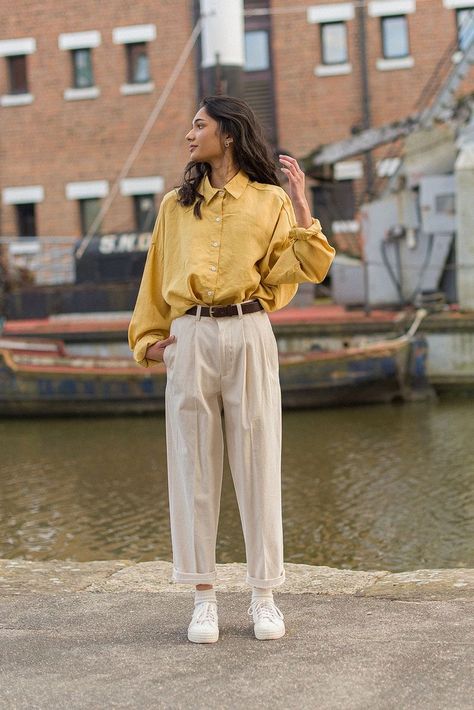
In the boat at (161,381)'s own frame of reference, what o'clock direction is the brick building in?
The brick building is roughly at 9 o'clock from the boat.

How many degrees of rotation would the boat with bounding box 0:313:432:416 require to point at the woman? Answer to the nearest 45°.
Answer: approximately 90° to its right

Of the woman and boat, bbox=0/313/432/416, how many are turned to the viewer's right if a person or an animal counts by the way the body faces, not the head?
1

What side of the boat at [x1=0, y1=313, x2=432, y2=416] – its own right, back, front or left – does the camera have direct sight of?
right

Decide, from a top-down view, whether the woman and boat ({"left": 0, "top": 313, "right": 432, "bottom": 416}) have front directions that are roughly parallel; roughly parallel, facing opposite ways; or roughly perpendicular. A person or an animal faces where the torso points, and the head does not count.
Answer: roughly perpendicular

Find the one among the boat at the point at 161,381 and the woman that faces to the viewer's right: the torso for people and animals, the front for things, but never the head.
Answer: the boat

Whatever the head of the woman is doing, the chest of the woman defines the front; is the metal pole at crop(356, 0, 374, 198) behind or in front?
behind

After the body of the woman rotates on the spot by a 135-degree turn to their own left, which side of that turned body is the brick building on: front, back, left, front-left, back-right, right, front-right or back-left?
front-left
